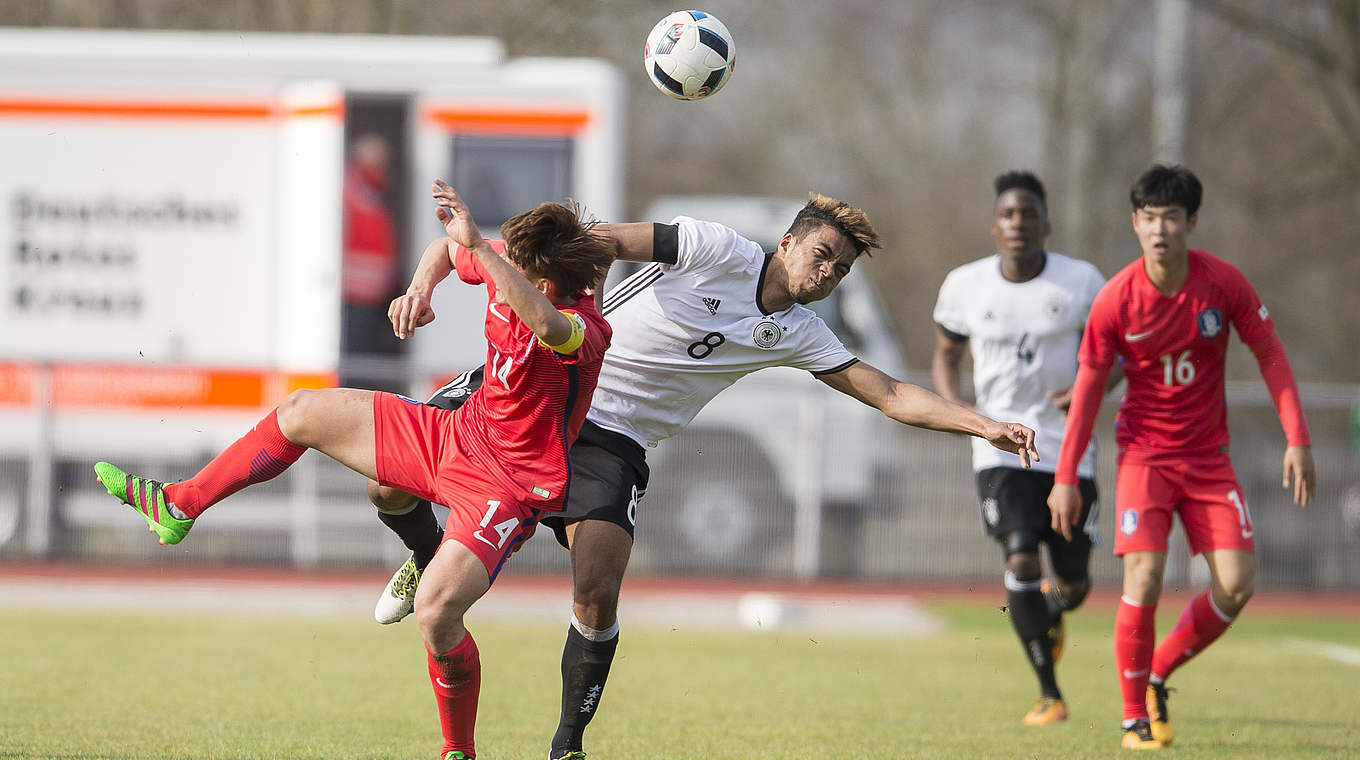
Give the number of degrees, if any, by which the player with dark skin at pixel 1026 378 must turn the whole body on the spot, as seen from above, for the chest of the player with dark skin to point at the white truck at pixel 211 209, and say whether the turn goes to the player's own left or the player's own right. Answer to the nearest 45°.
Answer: approximately 135° to the player's own right

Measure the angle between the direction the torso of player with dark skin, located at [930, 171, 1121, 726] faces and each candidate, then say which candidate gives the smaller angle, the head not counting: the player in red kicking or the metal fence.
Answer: the player in red kicking

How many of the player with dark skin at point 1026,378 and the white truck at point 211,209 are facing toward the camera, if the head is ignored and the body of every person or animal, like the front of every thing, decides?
1

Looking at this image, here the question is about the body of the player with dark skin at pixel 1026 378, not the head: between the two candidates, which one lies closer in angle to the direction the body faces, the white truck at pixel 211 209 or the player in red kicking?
the player in red kicking

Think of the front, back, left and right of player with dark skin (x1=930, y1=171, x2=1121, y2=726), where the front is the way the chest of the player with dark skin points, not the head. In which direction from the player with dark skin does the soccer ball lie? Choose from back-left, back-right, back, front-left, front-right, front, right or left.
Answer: front-right
